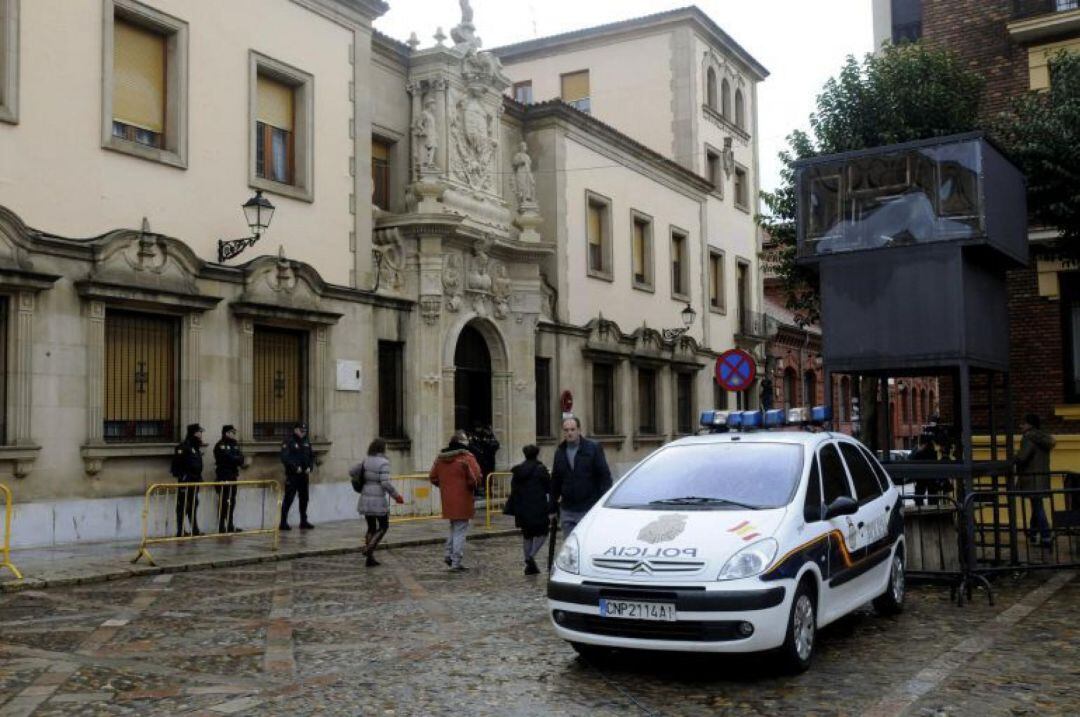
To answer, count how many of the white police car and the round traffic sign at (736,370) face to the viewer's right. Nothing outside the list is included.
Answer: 0

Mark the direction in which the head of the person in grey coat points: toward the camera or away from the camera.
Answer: away from the camera

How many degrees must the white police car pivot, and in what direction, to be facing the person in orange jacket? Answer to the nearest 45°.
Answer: approximately 90° to its right

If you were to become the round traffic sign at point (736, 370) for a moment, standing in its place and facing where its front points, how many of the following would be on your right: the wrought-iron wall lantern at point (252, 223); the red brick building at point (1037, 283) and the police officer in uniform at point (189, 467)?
2

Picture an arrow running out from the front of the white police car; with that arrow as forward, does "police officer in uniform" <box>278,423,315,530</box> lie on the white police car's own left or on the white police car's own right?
on the white police car's own right

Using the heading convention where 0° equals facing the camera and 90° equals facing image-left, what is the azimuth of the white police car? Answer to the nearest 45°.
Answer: approximately 45°

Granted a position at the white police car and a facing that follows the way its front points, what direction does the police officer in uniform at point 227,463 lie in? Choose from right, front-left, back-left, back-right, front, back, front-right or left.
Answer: right

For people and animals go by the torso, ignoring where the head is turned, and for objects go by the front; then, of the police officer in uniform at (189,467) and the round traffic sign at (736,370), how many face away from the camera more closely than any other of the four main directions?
0

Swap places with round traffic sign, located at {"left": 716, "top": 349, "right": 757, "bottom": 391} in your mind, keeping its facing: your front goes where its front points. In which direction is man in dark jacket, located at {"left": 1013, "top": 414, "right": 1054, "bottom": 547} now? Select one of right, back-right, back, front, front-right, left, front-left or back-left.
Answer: left

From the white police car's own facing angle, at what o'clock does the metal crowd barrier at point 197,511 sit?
The metal crowd barrier is roughly at 3 o'clock from the white police car.
